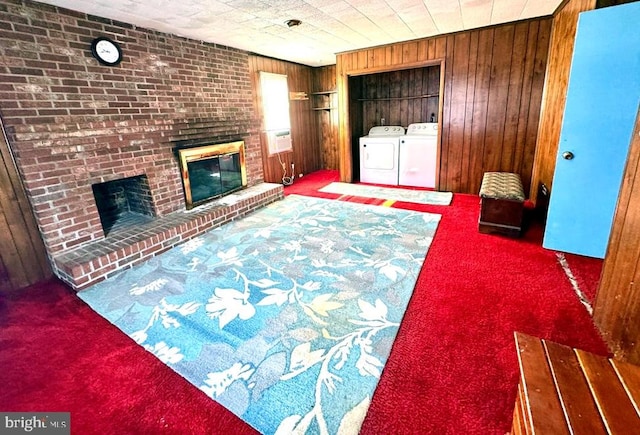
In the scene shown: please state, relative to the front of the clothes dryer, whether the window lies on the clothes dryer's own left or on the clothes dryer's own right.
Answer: on the clothes dryer's own right

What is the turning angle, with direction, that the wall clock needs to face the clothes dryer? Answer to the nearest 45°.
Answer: approximately 45° to its left

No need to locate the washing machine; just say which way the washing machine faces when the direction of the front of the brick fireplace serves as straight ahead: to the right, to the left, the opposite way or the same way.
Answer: to the right

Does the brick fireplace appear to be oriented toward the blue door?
yes

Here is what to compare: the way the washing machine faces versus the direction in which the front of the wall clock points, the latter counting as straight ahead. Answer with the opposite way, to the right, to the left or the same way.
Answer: to the right

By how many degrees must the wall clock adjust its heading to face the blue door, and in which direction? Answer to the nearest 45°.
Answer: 0° — it already faces it

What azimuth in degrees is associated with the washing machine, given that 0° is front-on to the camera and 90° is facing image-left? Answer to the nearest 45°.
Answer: approximately 0°

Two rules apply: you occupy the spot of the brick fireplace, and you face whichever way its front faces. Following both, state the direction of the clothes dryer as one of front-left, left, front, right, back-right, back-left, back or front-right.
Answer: front-left

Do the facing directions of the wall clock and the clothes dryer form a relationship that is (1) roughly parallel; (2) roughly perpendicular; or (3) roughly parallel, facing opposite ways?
roughly perpendicular

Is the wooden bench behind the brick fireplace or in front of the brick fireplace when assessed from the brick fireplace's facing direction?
in front

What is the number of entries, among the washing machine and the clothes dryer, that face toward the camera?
2

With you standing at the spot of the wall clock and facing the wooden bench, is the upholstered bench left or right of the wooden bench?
left

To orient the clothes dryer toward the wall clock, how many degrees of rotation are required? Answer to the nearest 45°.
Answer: approximately 45° to its right

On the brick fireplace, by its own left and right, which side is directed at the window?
left
